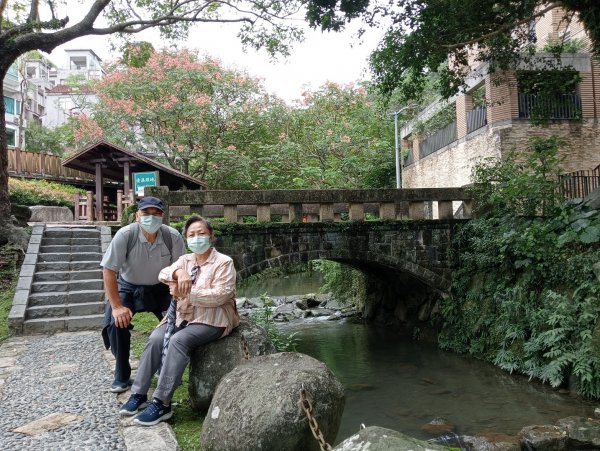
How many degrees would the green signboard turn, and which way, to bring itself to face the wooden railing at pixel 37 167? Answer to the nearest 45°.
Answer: approximately 135° to its right

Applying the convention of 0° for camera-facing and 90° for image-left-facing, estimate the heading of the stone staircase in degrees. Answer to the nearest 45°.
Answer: approximately 0°

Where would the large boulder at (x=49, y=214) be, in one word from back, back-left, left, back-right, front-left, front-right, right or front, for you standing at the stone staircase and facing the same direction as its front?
back

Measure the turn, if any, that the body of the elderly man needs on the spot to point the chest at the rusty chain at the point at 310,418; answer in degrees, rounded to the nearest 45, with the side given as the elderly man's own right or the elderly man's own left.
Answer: approximately 45° to the elderly man's own left

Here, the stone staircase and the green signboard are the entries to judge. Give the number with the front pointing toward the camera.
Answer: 2

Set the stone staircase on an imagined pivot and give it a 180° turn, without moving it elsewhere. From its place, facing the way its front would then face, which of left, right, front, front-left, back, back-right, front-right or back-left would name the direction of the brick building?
right

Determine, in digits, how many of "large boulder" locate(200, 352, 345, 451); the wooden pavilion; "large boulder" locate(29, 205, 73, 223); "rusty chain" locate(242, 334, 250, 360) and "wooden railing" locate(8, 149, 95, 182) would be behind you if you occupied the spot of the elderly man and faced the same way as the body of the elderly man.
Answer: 3

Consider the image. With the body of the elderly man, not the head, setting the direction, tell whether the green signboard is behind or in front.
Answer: behind

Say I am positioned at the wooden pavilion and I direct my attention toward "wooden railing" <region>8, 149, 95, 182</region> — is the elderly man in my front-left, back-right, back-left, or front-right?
back-left

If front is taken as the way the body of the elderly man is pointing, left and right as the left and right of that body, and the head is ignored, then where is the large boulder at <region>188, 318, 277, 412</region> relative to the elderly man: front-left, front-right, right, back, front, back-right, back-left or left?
front-left
